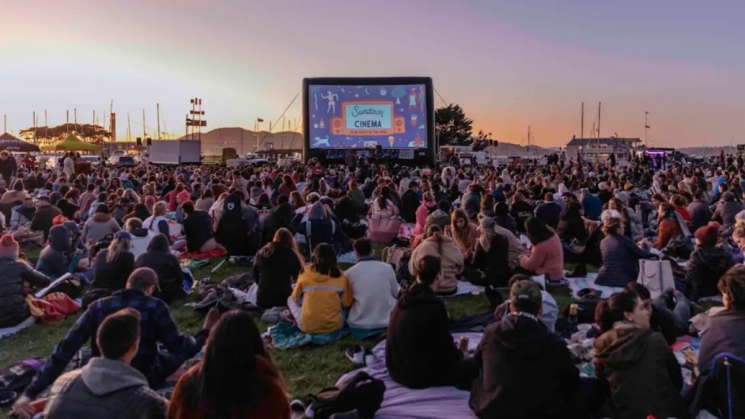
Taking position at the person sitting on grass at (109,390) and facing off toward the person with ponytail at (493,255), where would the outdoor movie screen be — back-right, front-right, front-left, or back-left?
front-left

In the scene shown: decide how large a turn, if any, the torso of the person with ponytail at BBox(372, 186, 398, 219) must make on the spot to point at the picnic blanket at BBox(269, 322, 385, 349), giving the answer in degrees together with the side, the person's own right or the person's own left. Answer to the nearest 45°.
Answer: approximately 180°

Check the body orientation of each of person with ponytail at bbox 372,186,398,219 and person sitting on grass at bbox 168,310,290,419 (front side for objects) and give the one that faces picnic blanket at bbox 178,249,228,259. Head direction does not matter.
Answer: the person sitting on grass

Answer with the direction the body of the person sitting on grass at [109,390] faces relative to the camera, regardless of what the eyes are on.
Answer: away from the camera

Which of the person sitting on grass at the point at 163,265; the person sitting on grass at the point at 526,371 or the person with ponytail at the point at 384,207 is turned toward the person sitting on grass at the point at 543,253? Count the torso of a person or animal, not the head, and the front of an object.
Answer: the person sitting on grass at the point at 526,371

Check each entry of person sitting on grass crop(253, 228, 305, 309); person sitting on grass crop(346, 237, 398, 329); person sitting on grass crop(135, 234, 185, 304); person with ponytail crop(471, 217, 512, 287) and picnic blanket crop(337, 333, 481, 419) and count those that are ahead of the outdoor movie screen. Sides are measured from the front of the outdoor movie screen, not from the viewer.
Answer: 5

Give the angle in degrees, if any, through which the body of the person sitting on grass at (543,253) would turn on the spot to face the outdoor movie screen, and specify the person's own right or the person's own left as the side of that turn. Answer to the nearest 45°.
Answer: approximately 45° to the person's own right

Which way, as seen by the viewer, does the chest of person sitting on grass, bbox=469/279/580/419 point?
away from the camera

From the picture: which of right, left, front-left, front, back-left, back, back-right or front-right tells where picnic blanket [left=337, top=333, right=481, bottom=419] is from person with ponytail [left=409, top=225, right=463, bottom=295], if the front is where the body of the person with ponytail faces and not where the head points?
back

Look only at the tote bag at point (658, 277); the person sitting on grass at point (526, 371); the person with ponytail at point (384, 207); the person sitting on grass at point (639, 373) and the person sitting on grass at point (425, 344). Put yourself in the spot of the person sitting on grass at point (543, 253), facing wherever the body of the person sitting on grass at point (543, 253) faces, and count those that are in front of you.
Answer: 1

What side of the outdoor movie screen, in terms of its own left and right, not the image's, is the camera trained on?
front

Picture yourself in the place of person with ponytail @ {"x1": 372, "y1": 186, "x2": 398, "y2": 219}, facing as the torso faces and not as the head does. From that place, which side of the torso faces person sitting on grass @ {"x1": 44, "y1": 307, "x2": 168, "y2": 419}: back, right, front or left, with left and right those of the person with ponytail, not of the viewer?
back

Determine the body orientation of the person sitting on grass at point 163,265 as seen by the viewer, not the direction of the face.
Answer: away from the camera

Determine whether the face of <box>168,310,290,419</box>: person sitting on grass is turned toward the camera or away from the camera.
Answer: away from the camera

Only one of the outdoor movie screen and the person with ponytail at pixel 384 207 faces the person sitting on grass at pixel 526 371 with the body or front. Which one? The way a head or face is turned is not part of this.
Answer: the outdoor movie screen

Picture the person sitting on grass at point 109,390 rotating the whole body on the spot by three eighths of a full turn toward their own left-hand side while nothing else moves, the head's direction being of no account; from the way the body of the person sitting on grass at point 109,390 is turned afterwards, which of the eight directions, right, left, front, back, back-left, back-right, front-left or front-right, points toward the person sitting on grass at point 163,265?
back-right

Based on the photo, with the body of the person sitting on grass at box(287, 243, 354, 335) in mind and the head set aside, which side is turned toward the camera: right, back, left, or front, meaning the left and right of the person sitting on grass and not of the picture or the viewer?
back

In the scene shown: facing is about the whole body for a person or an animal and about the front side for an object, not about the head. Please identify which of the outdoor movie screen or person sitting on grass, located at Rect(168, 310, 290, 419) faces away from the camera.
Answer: the person sitting on grass
